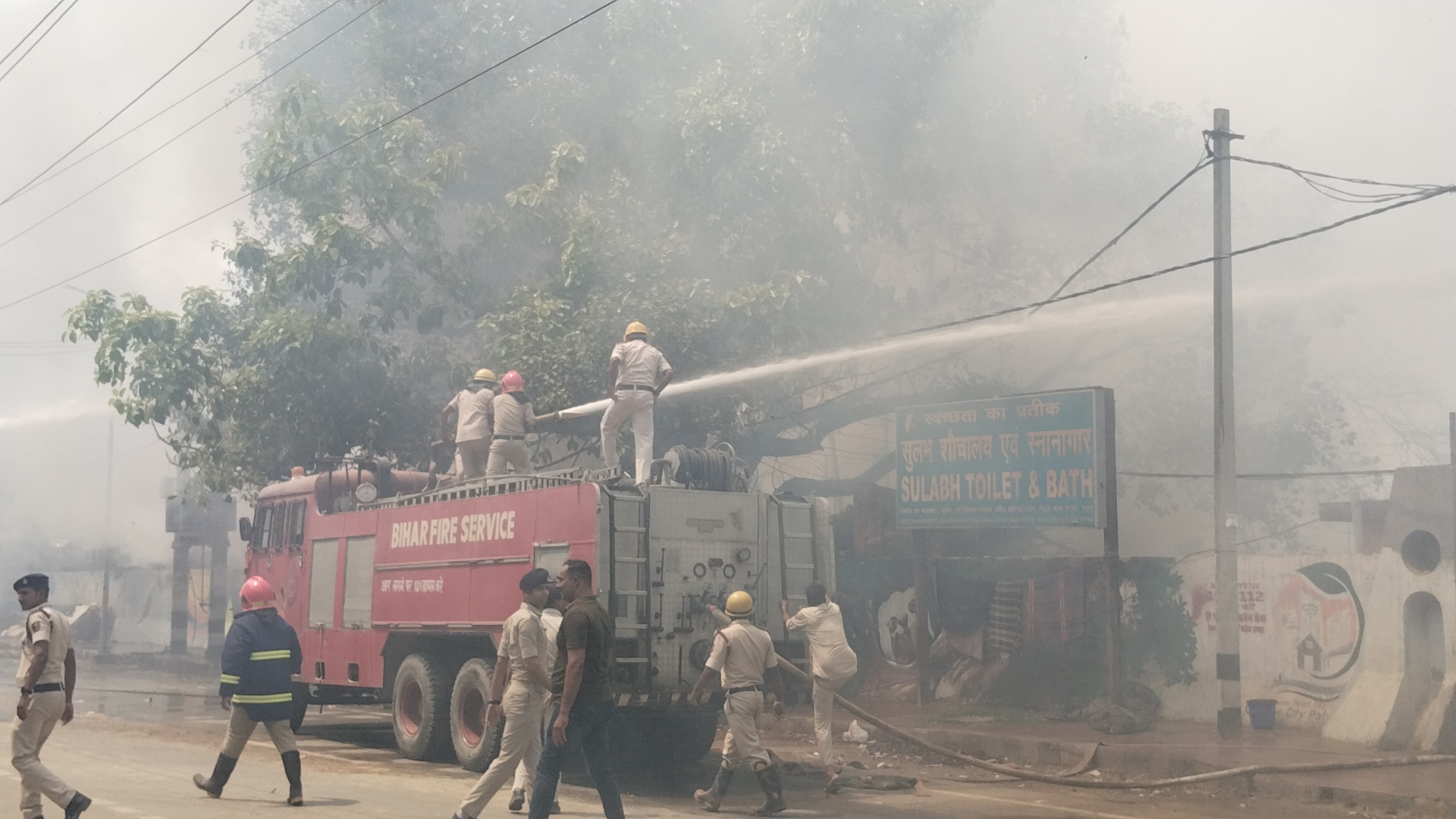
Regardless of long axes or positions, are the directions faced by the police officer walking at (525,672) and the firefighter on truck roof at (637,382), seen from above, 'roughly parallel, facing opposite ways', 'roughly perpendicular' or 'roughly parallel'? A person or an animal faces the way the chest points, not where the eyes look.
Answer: roughly perpendicular

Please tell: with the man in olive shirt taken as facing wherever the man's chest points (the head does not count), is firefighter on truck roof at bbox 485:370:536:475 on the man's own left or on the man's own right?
on the man's own right

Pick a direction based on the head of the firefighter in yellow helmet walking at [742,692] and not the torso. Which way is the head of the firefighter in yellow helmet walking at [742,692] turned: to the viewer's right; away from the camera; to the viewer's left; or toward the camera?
away from the camera

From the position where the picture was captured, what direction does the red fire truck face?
facing away from the viewer and to the left of the viewer
